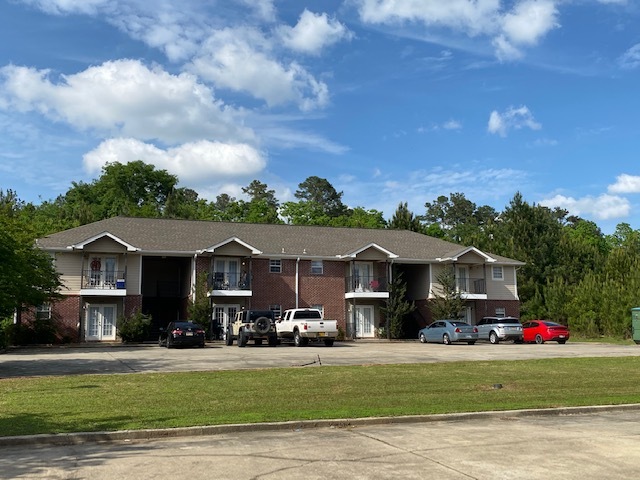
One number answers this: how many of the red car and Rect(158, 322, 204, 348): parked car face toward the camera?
0

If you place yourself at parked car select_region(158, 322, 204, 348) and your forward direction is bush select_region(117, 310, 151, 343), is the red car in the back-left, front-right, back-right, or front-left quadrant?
back-right

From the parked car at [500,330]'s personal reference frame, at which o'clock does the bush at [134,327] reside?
The bush is roughly at 10 o'clock from the parked car.

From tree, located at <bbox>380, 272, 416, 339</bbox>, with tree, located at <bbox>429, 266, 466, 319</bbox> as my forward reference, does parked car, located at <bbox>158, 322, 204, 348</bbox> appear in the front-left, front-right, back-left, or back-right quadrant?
back-right

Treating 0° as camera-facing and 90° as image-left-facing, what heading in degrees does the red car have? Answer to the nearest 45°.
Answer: approximately 135°

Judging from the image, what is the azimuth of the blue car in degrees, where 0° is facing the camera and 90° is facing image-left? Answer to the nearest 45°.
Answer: approximately 135°

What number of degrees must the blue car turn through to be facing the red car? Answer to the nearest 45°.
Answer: approximately 135° to its right
